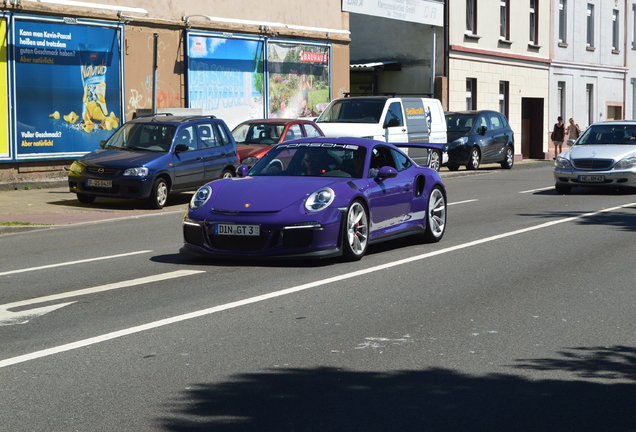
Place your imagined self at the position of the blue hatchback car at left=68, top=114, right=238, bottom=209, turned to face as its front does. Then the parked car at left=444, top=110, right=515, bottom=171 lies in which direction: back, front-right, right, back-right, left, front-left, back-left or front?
back

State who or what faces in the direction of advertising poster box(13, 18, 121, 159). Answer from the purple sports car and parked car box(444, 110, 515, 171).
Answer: the parked car

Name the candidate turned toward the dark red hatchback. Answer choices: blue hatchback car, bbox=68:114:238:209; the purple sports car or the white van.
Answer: the white van

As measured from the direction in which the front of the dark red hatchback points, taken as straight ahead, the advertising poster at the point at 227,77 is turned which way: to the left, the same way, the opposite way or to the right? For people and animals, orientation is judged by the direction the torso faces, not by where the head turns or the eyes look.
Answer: to the left

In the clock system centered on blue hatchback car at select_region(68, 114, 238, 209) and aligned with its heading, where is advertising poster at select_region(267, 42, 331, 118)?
The advertising poster is roughly at 5 o'clock from the blue hatchback car.

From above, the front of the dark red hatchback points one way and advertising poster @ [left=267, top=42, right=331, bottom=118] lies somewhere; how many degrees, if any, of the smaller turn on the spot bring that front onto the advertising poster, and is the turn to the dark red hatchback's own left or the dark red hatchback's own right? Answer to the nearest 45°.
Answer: approximately 135° to the dark red hatchback's own right

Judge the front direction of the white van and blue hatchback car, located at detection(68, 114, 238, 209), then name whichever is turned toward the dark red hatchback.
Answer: the white van

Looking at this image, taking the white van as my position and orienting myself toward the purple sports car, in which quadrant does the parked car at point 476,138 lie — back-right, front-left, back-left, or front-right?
back-left

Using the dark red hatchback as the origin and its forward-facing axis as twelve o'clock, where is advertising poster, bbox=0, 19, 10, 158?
The advertising poster is roughly at 1 o'clock from the dark red hatchback.

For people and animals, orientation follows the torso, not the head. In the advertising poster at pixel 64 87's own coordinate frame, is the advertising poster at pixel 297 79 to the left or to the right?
on its left
